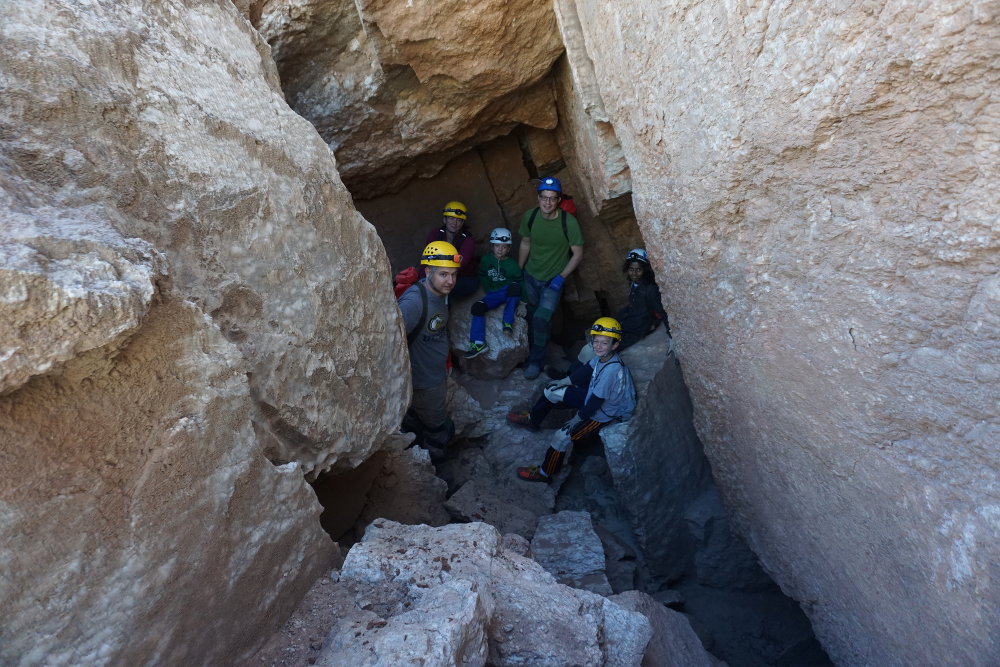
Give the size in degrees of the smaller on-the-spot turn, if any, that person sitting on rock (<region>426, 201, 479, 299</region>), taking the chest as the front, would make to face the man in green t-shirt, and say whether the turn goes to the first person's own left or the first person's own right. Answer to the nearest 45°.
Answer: approximately 90° to the first person's own left

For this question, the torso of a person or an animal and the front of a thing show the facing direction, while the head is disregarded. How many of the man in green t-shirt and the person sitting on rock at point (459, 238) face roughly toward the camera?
2

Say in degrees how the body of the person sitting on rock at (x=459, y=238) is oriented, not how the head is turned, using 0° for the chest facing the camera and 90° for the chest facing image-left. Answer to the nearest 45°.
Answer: approximately 0°

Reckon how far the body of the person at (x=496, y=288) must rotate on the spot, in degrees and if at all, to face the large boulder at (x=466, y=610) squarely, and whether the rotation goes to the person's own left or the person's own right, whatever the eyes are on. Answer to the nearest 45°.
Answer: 0° — they already face it
